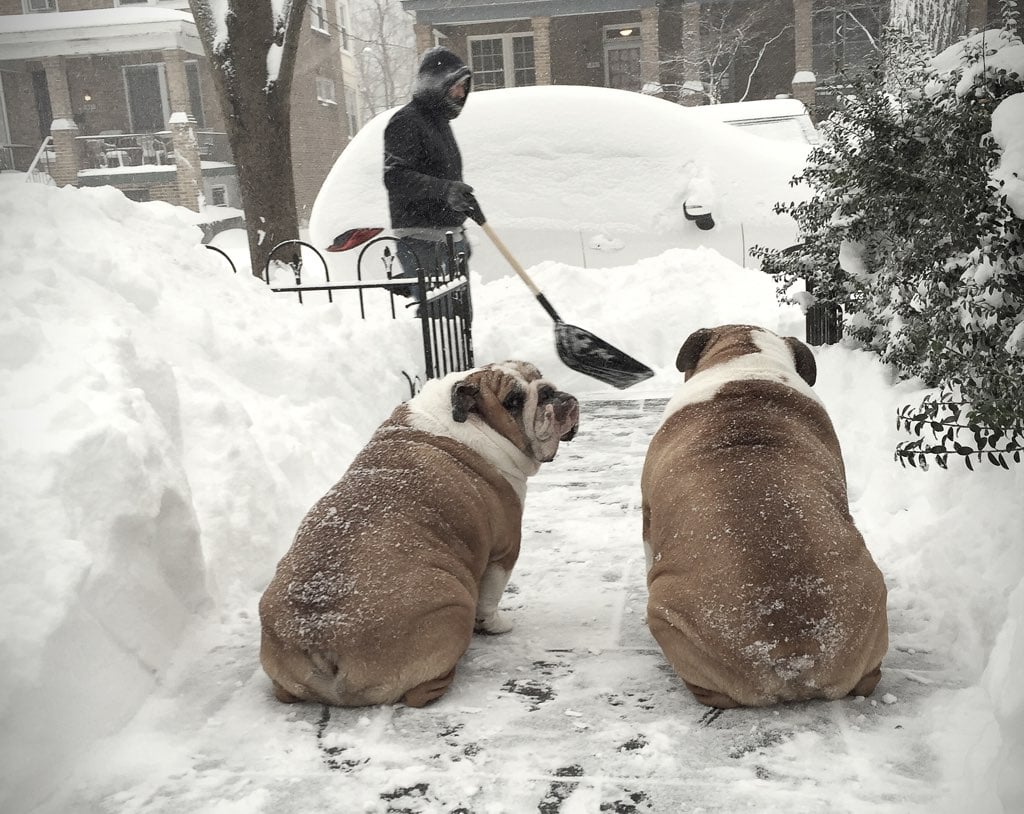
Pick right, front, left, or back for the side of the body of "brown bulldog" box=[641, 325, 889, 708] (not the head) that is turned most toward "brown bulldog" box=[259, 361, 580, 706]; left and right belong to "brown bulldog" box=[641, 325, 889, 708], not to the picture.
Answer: left

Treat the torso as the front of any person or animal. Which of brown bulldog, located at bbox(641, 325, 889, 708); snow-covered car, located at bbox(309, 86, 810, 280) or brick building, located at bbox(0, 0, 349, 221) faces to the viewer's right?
the snow-covered car

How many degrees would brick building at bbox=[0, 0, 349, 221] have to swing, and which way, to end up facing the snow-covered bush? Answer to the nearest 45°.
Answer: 0° — it already faces it

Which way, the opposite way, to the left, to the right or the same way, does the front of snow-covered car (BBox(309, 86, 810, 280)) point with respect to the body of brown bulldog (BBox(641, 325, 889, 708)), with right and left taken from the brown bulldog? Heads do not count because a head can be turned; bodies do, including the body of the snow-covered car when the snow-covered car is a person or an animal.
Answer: to the right

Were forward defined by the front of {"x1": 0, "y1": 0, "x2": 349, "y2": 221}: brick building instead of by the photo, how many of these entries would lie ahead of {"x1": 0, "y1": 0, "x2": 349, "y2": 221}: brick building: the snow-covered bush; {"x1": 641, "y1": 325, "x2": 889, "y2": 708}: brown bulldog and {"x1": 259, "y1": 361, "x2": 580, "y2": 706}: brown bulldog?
3

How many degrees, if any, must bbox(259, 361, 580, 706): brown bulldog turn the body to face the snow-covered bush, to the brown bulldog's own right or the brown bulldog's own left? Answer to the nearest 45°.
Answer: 0° — it already faces it

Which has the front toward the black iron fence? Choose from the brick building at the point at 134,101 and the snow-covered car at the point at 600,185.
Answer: the brick building

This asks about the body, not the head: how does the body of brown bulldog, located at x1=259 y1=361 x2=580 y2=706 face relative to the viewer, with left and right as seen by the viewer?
facing away from the viewer and to the right of the viewer

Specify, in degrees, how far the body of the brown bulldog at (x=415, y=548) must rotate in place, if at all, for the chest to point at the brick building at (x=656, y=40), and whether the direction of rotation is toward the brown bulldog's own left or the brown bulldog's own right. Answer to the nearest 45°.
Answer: approximately 45° to the brown bulldog's own left

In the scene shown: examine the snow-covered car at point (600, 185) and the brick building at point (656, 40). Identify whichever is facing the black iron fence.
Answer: the brick building

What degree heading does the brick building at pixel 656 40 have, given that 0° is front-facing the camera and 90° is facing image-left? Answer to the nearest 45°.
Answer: approximately 0°

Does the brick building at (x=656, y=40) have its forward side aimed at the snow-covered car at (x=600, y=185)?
yes

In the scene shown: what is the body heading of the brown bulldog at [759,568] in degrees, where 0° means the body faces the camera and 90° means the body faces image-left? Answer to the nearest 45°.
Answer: approximately 180°

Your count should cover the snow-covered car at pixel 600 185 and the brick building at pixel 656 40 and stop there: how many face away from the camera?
0

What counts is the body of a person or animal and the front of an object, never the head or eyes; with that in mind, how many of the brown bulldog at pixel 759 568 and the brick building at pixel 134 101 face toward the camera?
1

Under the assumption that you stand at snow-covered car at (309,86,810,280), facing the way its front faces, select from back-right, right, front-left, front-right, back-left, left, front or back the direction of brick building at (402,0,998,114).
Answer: left

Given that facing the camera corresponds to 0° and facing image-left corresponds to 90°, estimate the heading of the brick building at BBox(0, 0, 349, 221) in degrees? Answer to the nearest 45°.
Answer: approximately 0°

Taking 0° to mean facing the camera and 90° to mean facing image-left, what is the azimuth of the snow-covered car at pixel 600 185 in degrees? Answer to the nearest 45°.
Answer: approximately 270°

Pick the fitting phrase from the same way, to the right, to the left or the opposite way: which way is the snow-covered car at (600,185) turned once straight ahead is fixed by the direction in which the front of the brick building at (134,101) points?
to the left

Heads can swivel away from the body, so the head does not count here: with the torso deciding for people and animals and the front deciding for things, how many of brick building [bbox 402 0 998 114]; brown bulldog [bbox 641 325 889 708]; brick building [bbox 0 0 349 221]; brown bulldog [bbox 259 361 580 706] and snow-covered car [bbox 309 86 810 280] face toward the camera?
2
